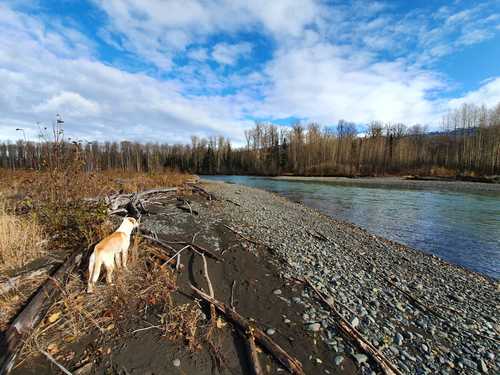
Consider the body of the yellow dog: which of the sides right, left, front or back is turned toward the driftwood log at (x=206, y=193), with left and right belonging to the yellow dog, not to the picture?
front

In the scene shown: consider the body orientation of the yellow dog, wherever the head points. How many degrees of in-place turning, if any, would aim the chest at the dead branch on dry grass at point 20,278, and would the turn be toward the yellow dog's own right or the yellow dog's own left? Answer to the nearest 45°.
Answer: approximately 90° to the yellow dog's own left

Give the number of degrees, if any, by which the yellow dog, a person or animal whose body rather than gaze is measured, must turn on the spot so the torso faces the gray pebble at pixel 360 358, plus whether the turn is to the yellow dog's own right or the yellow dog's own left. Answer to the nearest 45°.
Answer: approximately 90° to the yellow dog's own right

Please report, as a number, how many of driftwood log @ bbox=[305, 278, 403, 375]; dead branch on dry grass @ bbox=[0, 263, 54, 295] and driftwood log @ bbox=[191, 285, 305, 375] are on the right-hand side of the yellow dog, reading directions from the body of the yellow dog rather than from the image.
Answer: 2

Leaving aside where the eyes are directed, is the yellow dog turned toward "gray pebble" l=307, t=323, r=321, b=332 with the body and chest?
no

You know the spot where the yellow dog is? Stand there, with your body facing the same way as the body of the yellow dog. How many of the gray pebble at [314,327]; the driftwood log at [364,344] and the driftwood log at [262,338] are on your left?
0

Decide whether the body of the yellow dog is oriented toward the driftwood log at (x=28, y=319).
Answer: no

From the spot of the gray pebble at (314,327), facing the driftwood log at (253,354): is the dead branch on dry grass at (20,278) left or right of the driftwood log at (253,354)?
right

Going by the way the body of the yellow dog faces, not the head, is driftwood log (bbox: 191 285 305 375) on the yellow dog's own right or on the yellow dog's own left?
on the yellow dog's own right

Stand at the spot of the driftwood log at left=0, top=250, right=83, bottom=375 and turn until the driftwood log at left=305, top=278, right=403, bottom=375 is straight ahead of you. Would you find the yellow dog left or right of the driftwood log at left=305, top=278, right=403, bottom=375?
left

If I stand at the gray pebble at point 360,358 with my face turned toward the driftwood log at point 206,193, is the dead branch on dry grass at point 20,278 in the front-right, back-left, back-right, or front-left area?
front-left

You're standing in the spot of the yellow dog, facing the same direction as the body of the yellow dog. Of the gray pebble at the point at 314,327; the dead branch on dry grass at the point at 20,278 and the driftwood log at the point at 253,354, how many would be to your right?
2

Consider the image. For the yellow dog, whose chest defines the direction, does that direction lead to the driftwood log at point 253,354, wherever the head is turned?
no

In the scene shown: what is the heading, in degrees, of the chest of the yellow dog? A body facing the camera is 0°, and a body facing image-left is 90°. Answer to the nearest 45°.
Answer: approximately 225°
